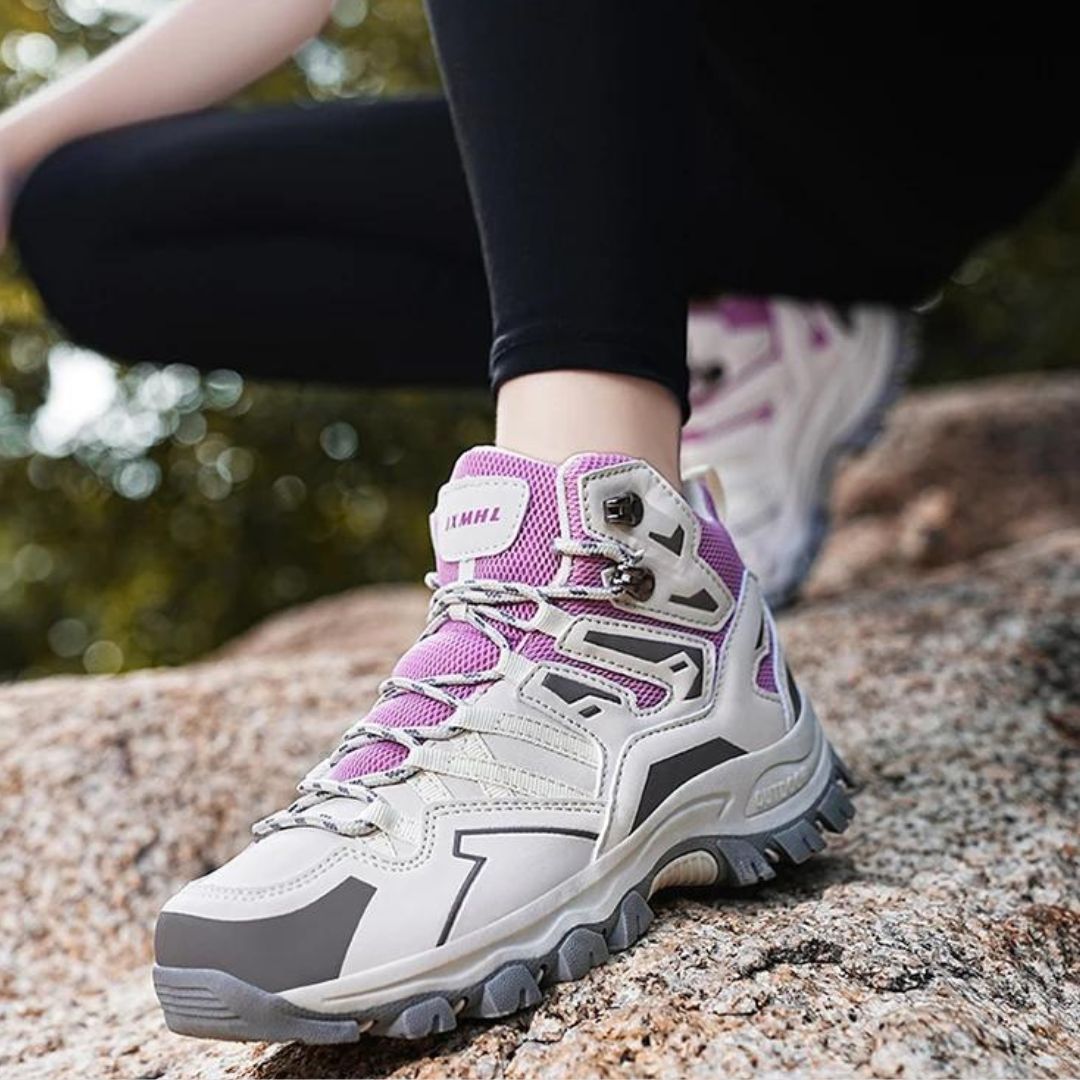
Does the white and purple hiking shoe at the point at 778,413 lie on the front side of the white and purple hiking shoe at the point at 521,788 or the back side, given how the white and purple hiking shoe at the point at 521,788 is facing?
on the back side

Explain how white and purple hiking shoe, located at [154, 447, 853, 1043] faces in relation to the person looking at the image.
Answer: facing the viewer and to the left of the viewer
